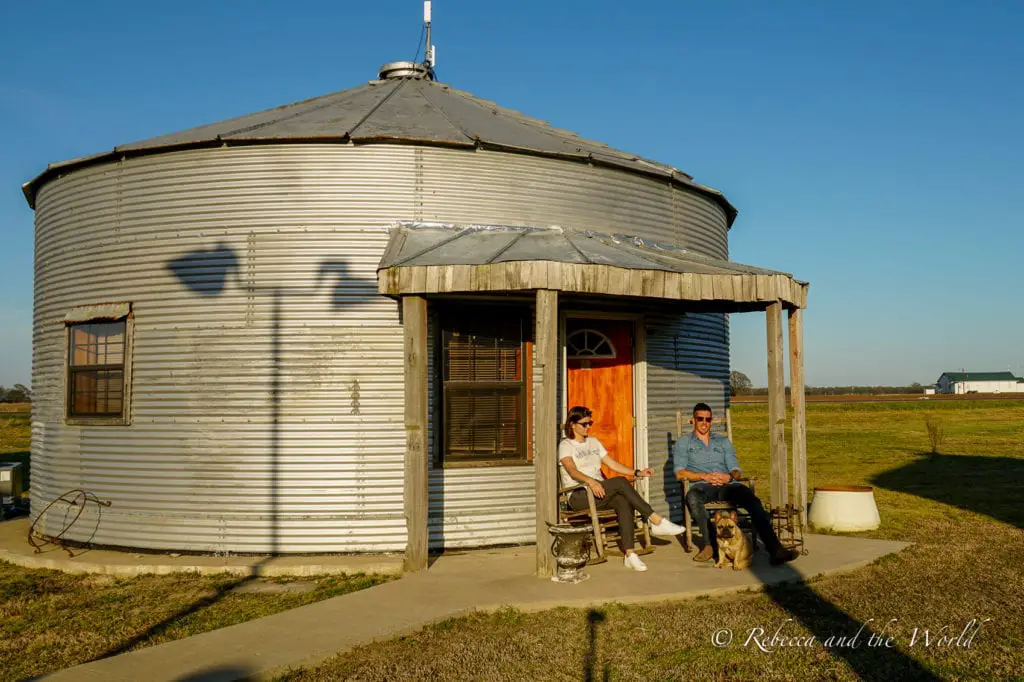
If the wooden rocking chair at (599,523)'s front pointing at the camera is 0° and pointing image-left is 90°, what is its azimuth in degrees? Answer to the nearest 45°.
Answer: approximately 315°

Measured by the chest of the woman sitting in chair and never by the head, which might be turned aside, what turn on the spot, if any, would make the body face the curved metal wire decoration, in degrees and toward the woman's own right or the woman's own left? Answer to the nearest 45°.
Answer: approximately 135° to the woman's own right

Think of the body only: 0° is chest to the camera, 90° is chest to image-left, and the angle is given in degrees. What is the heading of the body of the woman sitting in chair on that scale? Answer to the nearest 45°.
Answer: approximately 315°

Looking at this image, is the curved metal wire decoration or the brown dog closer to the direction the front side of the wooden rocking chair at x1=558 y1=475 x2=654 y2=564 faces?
the brown dog

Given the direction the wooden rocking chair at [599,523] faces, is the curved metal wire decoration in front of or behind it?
behind

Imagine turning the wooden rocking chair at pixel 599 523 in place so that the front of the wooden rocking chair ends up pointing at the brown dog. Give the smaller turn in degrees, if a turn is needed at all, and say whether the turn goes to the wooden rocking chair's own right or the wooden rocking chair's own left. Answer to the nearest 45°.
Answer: approximately 45° to the wooden rocking chair's own left

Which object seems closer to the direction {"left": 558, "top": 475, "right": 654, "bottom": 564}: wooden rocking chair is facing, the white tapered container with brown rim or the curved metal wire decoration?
the white tapered container with brown rim

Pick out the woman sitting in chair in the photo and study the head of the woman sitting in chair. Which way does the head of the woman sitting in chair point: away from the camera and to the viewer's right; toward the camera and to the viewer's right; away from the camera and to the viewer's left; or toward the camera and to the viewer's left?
toward the camera and to the viewer's right

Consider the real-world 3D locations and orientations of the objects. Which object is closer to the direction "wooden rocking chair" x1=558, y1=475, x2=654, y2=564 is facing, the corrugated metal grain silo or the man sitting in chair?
the man sitting in chair
